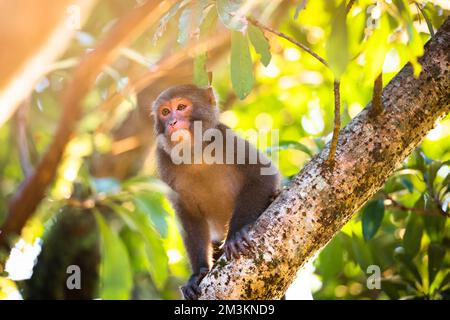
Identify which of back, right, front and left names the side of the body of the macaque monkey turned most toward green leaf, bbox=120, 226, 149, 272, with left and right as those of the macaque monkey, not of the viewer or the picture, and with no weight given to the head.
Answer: right

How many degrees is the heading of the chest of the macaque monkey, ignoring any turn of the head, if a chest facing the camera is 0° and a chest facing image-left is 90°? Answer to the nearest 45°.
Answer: approximately 45°

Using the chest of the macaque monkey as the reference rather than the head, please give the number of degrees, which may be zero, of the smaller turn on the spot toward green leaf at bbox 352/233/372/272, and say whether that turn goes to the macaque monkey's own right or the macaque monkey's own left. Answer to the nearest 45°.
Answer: approximately 135° to the macaque monkey's own left

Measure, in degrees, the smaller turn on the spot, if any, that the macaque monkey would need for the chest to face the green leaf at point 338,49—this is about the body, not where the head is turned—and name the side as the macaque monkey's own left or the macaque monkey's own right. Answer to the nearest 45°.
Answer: approximately 45° to the macaque monkey's own left

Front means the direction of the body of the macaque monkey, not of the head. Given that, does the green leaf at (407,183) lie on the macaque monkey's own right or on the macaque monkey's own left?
on the macaque monkey's own left

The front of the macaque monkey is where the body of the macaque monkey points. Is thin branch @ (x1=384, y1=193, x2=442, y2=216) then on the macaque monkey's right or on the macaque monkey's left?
on the macaque monkey's left
